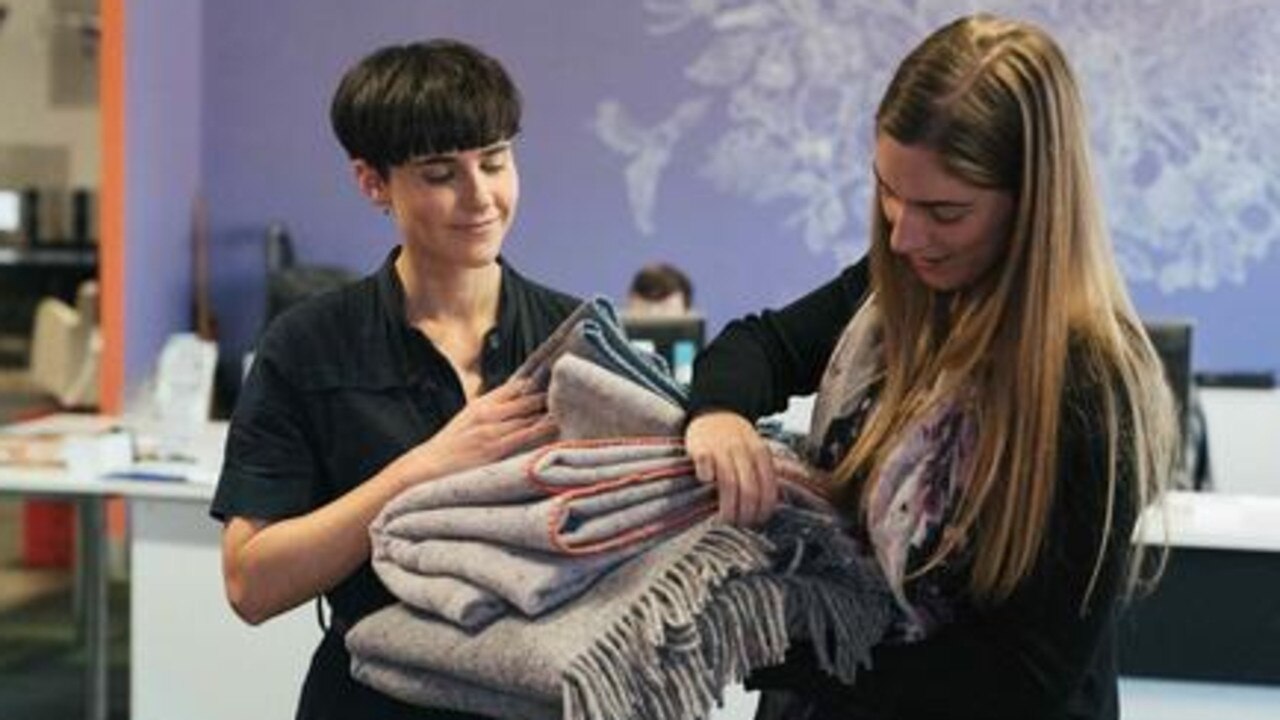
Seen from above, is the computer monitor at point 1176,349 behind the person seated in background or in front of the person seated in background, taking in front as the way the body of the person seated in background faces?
in front

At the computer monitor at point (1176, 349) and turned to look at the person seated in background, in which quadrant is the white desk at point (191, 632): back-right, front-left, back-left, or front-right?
front-left

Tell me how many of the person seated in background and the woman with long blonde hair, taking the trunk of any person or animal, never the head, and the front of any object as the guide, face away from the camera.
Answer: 0

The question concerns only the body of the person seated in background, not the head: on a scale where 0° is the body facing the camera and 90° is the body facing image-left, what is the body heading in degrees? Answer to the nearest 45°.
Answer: approximately 0°

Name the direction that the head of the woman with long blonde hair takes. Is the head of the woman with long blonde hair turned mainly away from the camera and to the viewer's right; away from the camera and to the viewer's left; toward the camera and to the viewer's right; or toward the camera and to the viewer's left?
toward the camera and to the viewer's left

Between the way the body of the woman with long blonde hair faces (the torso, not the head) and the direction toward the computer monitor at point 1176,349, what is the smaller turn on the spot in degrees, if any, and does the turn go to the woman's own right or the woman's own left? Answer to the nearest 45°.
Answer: approximately 135° to the woman's own right

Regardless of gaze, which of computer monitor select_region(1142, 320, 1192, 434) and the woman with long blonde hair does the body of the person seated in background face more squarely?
the woman with long blonde hair

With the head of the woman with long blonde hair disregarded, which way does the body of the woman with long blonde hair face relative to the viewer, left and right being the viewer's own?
facing the viewer and to the left of the viewer
